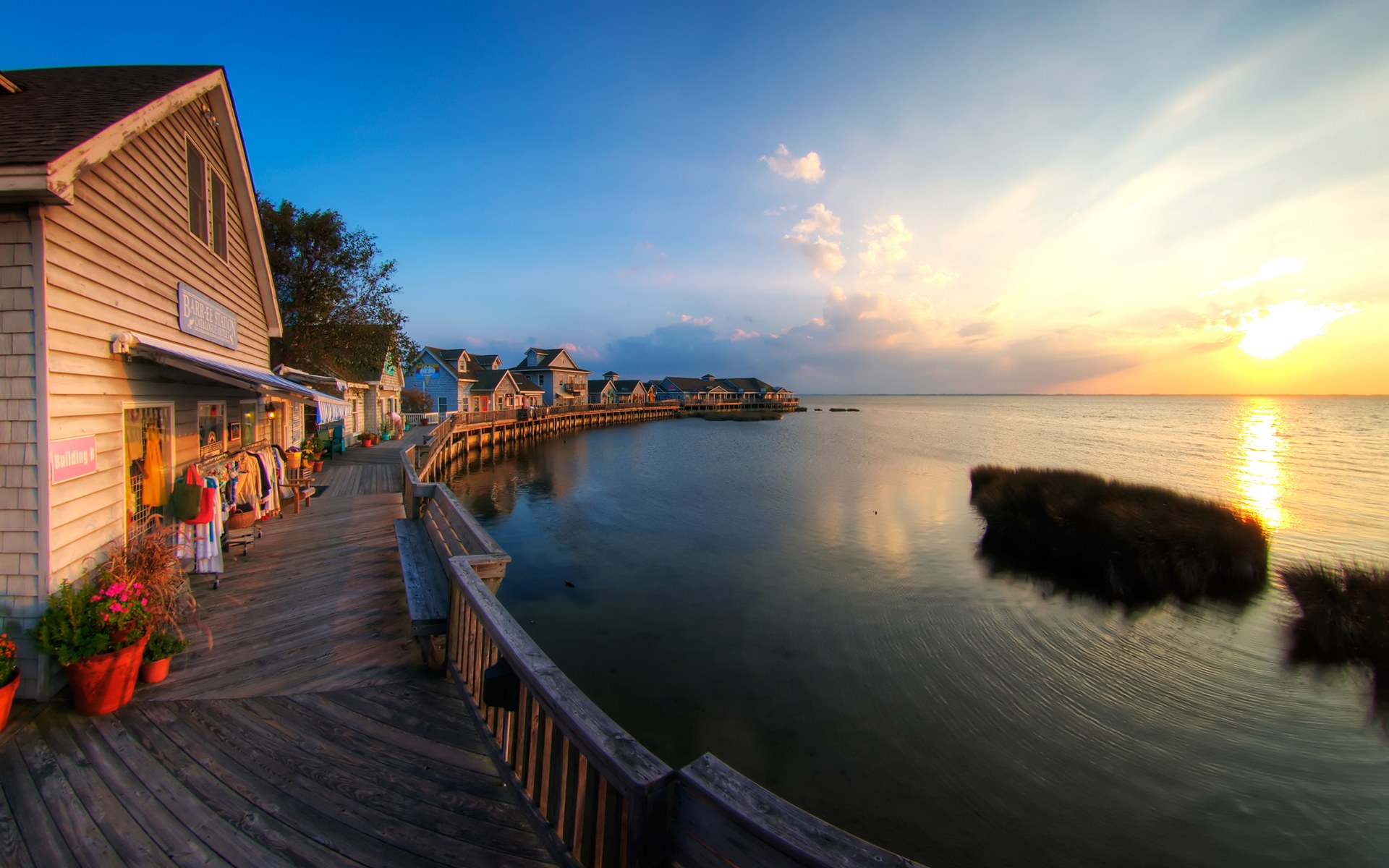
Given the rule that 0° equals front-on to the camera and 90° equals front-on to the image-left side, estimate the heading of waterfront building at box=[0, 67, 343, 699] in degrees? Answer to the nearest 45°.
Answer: approximately 315°

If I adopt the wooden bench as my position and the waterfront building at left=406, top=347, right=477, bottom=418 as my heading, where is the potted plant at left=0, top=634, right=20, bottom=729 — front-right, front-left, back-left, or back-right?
back-left

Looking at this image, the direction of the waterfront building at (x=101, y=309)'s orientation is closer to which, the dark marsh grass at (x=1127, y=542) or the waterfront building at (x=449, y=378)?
the dark marsh grass
